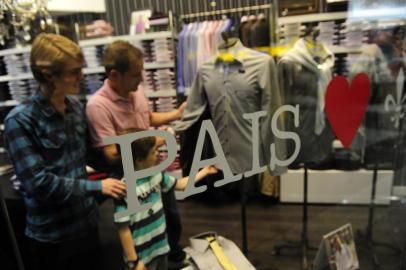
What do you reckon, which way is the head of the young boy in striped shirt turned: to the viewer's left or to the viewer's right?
to the viewer's right

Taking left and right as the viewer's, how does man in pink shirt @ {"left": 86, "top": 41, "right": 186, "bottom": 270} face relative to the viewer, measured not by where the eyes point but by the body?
facing the viewer and to the right of the viewer

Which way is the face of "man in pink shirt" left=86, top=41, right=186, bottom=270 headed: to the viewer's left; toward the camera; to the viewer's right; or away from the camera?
to the viewer's right

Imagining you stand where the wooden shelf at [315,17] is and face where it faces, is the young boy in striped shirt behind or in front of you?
in front

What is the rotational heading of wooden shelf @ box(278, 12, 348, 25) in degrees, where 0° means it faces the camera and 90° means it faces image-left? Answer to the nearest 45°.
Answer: approximately 0°

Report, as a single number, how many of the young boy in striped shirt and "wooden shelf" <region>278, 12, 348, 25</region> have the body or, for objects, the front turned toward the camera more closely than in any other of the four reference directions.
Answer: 1

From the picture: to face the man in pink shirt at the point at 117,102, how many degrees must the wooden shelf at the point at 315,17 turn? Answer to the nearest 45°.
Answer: approximately 45° to its right

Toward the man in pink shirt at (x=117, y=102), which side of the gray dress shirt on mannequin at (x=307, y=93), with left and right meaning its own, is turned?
right
